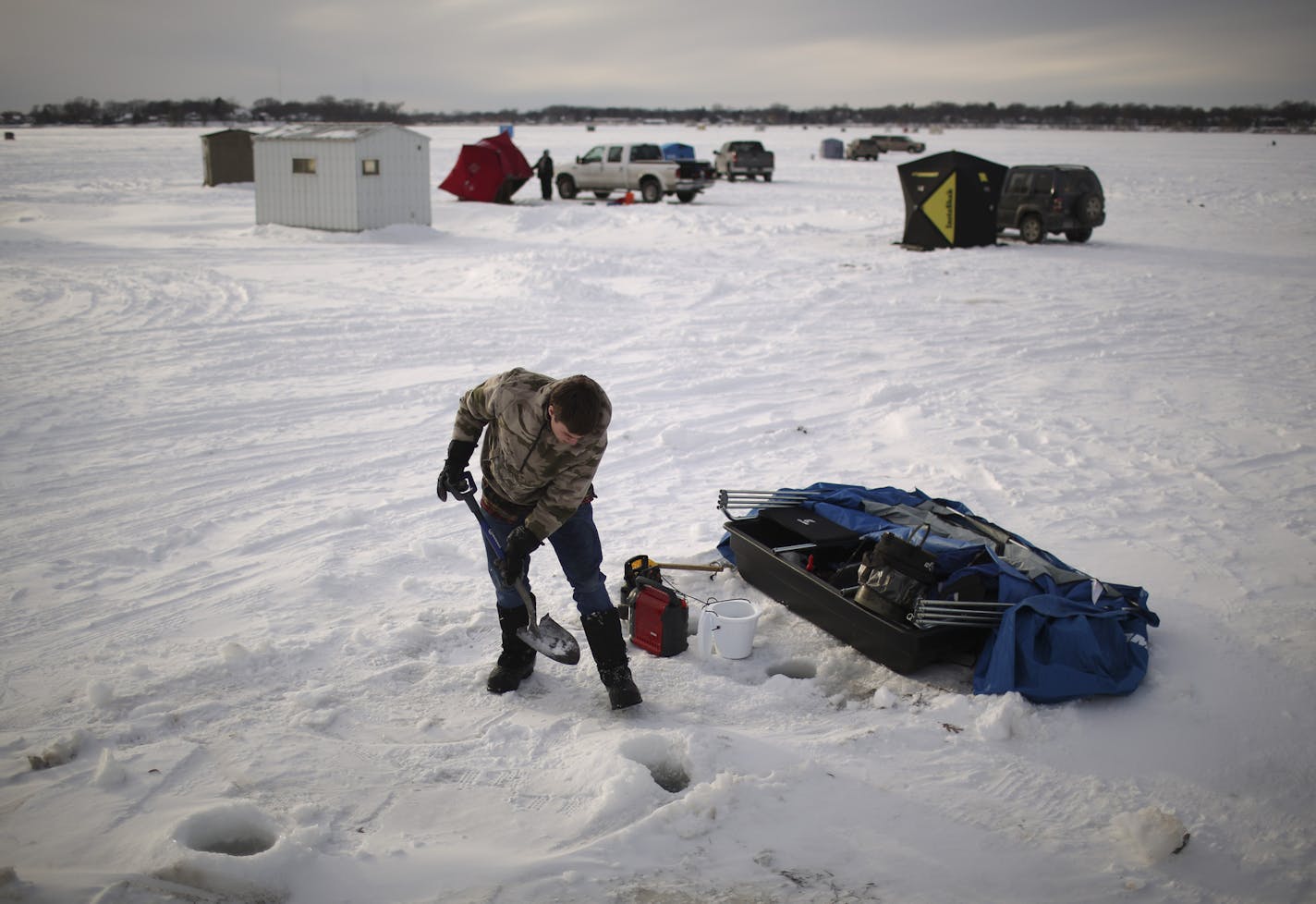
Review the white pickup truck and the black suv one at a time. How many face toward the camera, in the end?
0

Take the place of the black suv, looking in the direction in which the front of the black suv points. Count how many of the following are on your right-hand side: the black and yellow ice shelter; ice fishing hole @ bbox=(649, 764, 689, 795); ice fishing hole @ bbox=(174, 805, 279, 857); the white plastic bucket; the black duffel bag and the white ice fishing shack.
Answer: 0

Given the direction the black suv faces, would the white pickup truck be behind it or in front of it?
in front

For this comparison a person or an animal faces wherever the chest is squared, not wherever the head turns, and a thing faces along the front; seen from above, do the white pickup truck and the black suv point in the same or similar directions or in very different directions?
same or similar directions

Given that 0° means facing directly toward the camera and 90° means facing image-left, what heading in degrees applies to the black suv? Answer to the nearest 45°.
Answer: approximately 135°

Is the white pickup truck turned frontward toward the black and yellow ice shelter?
no

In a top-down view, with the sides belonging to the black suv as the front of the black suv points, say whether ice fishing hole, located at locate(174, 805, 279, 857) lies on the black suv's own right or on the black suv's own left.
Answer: on the black suv's own left

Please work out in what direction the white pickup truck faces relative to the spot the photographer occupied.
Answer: facing away from the viewer and to the left of the viewer

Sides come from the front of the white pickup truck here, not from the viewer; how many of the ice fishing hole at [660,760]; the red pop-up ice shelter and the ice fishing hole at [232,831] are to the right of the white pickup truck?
0

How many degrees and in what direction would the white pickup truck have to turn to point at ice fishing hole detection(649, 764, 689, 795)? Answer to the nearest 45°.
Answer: approximately 135° to its left

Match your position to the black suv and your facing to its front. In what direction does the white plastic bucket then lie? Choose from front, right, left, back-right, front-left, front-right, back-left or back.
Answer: back-left

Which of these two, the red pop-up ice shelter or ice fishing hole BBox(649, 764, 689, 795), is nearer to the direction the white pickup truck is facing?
the red pop-up ice shelter

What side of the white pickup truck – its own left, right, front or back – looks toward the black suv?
back

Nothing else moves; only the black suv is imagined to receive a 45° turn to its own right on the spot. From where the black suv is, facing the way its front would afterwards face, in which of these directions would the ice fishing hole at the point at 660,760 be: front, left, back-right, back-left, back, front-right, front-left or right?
back
